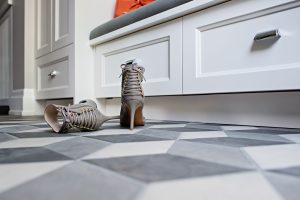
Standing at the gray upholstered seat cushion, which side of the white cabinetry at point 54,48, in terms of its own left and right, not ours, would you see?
left

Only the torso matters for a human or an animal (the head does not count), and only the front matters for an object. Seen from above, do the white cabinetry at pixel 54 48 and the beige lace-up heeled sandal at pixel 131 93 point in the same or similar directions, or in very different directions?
very different directions

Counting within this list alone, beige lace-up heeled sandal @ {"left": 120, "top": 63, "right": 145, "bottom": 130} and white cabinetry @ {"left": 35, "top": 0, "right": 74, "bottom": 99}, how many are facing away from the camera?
1

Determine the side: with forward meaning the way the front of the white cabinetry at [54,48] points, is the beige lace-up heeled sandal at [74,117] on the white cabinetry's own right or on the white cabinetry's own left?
on the white cabinetry's own left

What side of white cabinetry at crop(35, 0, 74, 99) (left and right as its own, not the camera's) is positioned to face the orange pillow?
left

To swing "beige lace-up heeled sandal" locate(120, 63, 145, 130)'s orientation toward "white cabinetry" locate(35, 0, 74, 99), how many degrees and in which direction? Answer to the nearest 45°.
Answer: approximately 45° to its left

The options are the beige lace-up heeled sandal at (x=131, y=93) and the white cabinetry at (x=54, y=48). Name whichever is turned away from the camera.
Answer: the beige lace-up heeled sandal

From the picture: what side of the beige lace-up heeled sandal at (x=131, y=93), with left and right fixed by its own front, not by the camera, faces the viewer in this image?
back

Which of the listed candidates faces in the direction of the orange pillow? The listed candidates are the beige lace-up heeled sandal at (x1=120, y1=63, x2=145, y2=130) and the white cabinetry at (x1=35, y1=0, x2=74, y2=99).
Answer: the beige lace-up heeled sandal

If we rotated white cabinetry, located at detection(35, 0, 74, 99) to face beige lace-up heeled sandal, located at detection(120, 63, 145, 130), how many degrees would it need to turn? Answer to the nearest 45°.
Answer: approximately 45° to its left

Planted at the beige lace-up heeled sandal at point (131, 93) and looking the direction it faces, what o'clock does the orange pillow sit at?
The orange pillow is roughly at 12 o'clock from the beige lace-up heeled sandal.
